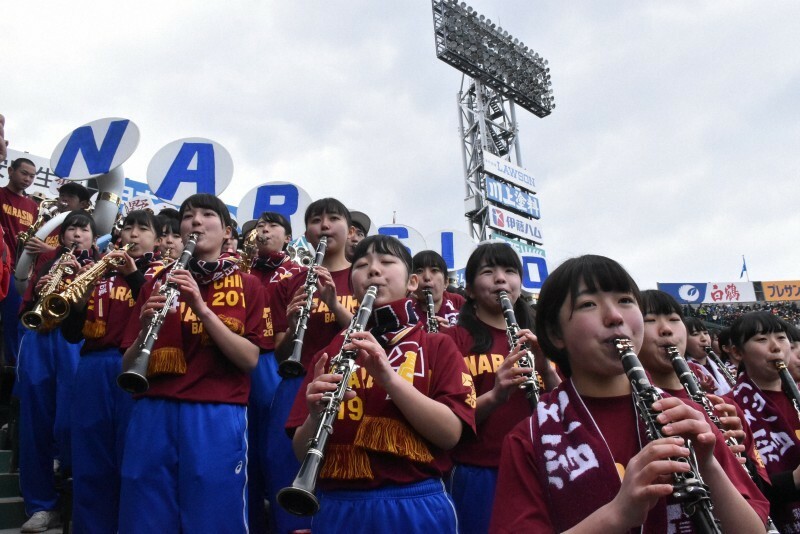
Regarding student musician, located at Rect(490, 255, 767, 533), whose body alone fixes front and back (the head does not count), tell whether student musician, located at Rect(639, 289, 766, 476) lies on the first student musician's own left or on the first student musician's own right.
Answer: on the first student musician's own left

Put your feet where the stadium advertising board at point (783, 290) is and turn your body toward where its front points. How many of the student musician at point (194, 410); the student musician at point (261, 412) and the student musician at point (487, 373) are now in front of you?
3

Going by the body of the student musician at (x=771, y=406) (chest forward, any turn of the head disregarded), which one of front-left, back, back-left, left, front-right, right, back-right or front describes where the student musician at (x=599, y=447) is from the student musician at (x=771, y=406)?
front-right

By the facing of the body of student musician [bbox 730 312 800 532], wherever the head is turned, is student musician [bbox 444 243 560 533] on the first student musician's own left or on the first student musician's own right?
on the first student musician's own right

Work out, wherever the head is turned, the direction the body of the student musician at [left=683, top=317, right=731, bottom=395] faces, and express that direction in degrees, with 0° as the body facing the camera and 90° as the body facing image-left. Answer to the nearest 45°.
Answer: approximately 315°

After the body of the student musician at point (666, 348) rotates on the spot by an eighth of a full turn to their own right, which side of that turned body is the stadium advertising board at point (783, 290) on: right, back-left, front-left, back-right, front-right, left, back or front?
back

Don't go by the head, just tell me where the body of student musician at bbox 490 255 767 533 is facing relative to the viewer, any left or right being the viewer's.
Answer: facing the viewer and to the right of the viewer

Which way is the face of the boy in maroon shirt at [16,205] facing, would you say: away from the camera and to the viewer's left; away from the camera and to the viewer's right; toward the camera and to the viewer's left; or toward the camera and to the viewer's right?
toward the camera and to the viewer's right

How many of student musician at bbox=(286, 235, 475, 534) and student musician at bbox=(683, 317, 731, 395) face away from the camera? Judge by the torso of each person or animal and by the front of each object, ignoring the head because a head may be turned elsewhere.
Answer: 0

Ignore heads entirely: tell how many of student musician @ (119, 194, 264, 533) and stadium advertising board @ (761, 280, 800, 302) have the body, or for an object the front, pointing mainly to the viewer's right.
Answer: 0
